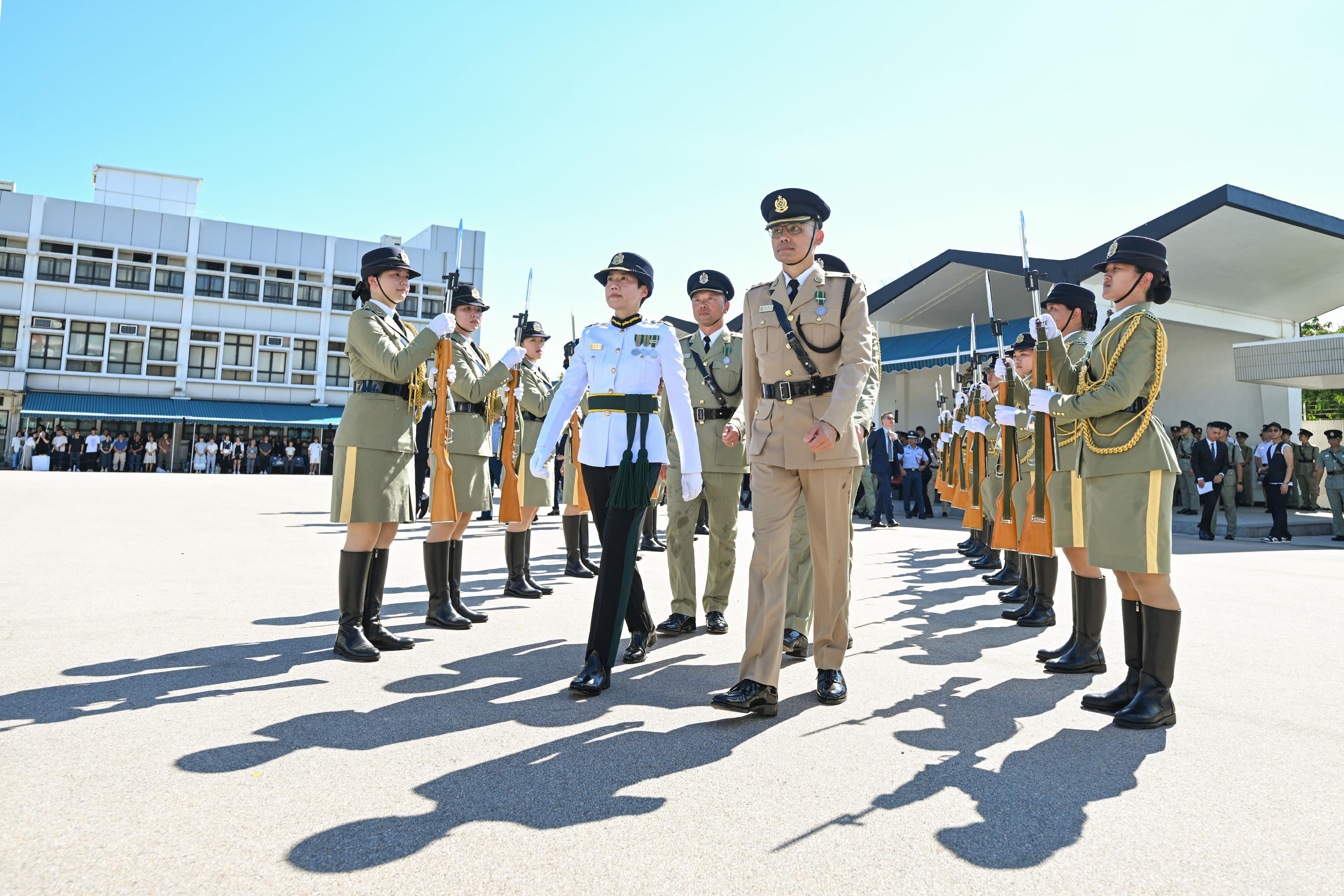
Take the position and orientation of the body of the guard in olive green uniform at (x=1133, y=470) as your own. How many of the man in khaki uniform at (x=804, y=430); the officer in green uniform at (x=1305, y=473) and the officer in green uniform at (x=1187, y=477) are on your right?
2

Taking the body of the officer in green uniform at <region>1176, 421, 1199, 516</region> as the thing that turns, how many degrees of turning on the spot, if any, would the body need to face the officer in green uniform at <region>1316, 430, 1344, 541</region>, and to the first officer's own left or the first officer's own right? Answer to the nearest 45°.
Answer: approximately 90° to the first officer's own left

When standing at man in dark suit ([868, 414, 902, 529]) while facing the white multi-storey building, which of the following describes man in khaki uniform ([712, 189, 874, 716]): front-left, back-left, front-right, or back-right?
back-left

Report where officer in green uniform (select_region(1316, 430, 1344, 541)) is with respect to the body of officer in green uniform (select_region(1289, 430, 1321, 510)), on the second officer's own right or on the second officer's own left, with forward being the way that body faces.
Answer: on the second officer's own left

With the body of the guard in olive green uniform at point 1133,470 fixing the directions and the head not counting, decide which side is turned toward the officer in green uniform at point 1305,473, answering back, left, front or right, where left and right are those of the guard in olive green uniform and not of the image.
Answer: right

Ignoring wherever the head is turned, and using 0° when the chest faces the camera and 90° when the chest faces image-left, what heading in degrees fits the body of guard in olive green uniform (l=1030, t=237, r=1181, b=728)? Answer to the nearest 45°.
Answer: approximately 90°

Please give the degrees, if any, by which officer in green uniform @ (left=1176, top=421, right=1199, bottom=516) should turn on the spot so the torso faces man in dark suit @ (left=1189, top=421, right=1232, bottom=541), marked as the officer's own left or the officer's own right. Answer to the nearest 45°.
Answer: approximately 45° to the officer's own left

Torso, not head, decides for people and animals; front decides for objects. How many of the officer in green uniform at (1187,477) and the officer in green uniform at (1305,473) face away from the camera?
0

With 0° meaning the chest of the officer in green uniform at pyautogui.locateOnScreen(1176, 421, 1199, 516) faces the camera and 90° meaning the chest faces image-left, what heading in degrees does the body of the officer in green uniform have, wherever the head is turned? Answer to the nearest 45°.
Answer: approximately 45°

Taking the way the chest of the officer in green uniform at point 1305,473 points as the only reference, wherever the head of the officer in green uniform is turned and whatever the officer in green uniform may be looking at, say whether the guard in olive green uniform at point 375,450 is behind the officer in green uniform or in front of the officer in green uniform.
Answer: in front

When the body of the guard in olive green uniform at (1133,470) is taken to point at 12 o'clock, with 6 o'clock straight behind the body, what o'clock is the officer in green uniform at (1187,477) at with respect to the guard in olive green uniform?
The officer in green uniform is roughly at 3 o'clock from the guard in olive green uniform.
